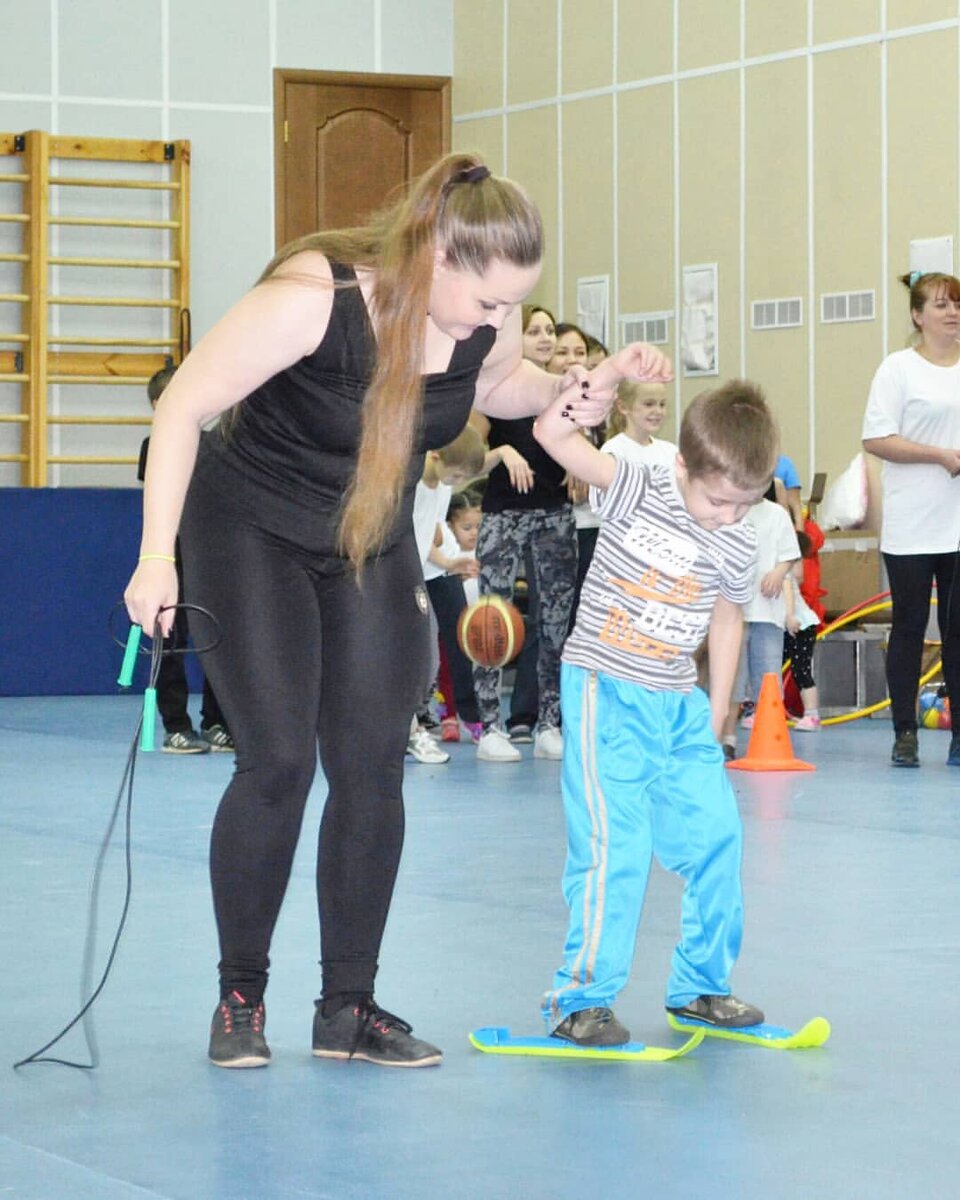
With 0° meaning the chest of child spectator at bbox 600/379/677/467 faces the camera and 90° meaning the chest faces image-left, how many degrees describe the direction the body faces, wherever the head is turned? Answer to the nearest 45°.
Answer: approximately 315°

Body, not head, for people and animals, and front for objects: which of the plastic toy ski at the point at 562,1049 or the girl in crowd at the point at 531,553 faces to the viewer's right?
the plastic toy ski

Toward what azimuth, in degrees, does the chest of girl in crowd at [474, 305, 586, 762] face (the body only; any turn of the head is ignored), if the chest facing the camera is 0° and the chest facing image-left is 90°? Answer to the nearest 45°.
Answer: approximately 0°

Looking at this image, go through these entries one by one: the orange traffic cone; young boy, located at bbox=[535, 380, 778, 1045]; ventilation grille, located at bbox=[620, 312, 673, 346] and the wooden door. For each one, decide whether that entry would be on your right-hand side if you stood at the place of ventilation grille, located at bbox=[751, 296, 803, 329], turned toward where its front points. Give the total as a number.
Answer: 2

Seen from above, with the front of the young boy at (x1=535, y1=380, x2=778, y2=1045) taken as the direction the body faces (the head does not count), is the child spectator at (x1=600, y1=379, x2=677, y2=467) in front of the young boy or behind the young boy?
behind

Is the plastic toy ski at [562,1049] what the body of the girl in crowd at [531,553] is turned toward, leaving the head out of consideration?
yes

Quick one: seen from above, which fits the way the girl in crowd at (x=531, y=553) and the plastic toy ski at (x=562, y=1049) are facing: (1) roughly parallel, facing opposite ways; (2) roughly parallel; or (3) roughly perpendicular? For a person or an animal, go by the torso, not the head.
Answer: roughly perpendicular

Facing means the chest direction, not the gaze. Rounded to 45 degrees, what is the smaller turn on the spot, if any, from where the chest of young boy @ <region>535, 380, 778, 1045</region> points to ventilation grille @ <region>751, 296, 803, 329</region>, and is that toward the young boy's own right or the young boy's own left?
approximately 135° to the young boy's own left

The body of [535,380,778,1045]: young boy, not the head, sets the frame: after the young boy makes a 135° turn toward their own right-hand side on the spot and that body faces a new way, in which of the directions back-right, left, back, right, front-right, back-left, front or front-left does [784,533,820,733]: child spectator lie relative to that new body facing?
right

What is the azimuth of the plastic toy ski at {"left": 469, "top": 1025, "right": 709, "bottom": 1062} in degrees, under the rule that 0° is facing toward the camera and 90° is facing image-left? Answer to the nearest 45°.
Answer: approximately 270°

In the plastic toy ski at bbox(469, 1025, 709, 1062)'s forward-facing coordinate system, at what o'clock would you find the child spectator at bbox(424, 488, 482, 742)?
The child spectator is roughly at 9 o'clock from the plastic toy ski.

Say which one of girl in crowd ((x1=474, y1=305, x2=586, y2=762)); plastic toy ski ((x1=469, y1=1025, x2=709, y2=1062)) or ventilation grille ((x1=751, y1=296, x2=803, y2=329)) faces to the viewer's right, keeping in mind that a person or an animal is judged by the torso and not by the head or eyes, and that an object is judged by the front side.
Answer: the plastic toy ski

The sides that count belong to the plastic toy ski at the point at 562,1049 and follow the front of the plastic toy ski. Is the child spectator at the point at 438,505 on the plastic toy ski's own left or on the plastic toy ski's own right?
on the plastic toy ski's own left
